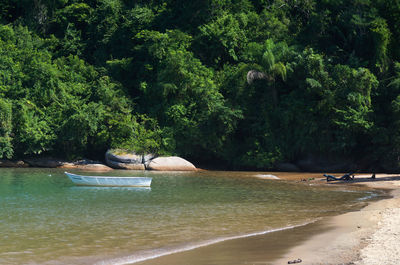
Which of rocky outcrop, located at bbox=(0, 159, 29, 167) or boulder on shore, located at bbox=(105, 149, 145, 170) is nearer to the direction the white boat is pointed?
the rocky outcrop

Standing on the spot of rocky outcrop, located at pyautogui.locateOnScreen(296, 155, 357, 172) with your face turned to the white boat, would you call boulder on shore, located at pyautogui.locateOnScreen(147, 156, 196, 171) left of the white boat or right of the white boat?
right

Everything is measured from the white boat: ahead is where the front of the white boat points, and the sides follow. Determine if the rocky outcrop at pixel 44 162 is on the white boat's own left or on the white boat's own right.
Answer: on the white boat's own right

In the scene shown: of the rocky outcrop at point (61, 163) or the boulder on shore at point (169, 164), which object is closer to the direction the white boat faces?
the rocky outcrop

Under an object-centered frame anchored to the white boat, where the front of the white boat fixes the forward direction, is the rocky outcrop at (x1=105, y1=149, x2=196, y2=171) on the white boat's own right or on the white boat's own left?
on the white boat's own right

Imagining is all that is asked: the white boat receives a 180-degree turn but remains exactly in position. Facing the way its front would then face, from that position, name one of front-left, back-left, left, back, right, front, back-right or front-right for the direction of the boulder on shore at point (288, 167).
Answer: front-left

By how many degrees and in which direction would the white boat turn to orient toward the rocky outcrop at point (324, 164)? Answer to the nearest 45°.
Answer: approximately 135° to its right

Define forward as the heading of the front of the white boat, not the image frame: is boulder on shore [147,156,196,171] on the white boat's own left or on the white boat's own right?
on the white boat's own right

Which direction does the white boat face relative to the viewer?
to the viewer's left

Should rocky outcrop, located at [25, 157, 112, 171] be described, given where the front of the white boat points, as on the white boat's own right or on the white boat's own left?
on the white boat's own right
